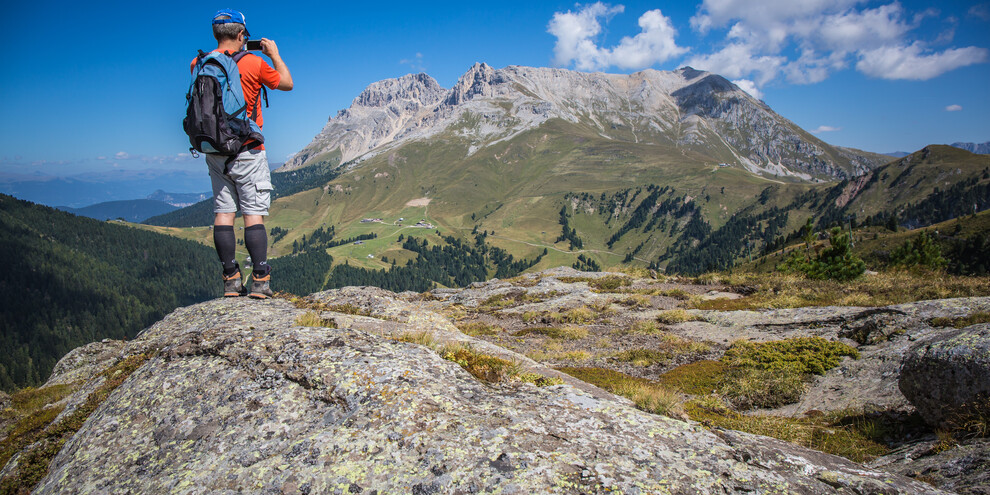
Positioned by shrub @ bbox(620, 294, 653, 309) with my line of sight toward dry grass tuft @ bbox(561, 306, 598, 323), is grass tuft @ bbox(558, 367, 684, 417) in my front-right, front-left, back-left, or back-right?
front-left

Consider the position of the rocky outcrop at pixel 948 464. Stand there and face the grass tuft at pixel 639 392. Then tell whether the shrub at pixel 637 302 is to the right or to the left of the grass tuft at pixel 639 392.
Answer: right

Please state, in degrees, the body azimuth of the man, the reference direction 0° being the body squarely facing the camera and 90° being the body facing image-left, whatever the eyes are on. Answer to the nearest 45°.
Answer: approximately 225°

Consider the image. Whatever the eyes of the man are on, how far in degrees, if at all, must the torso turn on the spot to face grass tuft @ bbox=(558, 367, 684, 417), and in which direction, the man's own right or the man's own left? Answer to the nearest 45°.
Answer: approximately 90° to the man's own right

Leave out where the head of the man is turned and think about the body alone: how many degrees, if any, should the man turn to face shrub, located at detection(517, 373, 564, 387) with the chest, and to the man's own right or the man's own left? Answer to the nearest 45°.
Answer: approximately 90° to the man's own right

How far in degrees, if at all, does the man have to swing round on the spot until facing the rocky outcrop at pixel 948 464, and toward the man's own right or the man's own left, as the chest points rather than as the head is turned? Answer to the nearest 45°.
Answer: approximately 90° to the man's own right

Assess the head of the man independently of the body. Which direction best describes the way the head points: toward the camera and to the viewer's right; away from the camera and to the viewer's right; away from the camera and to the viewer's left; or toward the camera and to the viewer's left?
away from the camera and to the viewer's right

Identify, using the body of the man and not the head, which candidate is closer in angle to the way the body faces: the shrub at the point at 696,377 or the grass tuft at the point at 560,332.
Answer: the grass tuft
